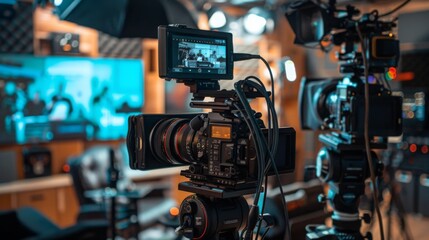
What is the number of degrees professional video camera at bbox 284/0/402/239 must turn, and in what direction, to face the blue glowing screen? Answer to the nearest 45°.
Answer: approximately 45° to its right

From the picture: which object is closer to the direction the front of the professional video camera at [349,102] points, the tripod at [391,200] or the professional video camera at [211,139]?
the professional video camera

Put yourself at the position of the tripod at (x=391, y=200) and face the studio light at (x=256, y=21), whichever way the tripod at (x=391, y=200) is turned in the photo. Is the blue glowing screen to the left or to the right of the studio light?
left

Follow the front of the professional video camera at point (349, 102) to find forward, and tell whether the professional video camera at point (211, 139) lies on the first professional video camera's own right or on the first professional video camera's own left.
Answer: on the first professional video camera's own left

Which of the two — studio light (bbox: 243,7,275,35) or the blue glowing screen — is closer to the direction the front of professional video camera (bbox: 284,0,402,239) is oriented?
the blue glowing screen

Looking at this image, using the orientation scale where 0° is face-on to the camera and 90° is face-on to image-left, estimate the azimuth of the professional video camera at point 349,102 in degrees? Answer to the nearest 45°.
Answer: approximately 90°

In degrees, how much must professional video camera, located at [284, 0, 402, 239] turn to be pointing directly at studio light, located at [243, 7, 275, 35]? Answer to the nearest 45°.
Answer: approximately 90° to its right

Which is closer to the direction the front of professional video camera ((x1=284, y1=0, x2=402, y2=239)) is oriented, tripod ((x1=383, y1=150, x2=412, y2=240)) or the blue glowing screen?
the blue glowing screen
